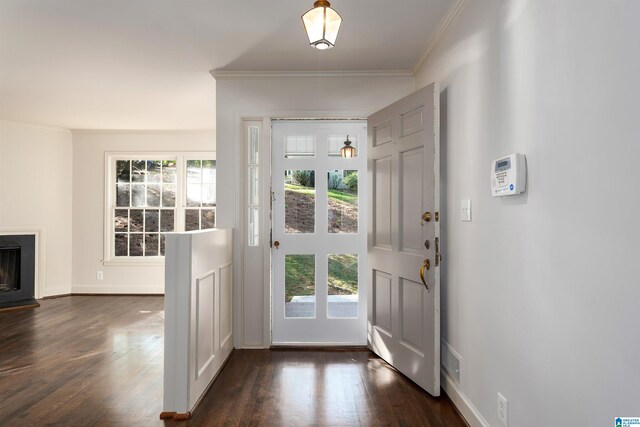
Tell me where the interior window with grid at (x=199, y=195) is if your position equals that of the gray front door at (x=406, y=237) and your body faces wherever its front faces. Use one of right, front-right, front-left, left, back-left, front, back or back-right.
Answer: right

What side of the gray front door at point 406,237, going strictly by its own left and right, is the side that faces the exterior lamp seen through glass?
right

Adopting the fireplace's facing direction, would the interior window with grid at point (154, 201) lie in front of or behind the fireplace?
in front

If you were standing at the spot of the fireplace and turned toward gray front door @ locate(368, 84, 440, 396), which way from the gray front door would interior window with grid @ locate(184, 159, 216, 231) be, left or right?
left

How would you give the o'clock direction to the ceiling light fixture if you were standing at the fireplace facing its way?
The ceiling light fixture is roughly at 11 o'clock from the fireplace.

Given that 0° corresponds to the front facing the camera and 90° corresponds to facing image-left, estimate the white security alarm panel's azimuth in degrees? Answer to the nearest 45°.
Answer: approximately 45°

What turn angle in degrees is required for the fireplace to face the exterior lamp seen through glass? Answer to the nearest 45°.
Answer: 0° — it already faces it

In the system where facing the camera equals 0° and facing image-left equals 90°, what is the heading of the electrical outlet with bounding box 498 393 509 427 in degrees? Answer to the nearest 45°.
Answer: approximately 45°

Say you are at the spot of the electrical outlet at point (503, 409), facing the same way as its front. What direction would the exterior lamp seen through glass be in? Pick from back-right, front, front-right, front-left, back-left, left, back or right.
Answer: right

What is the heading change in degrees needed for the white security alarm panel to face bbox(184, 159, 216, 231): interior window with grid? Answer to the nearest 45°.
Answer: approximately 90° to its right

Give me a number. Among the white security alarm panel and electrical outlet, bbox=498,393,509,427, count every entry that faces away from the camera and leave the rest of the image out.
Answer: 0
